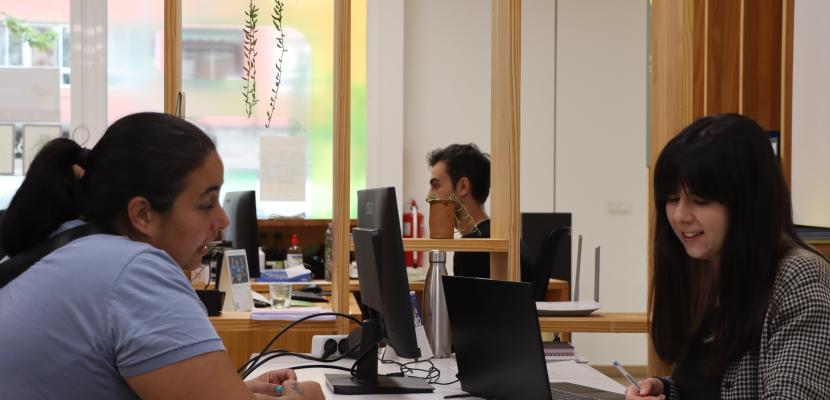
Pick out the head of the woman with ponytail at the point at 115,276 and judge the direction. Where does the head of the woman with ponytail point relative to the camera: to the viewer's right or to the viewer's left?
to the viewer's right

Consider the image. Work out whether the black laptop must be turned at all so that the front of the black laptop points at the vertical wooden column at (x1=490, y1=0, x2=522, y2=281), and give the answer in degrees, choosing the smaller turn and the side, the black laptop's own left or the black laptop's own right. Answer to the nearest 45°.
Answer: approximately 45° to the black laptop's own left

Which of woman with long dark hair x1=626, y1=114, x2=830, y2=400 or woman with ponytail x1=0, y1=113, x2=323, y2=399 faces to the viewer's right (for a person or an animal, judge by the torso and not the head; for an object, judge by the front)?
the woman with ponytail

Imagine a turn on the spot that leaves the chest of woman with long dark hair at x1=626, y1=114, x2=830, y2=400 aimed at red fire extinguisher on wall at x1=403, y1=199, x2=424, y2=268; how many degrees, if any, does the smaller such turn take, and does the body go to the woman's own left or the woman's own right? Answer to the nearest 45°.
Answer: approximately 90° to the woman's own right

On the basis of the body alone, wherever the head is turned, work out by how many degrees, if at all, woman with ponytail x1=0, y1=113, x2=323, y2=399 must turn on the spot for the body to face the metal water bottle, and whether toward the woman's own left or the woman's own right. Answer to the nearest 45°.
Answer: approximately 45° to the woman's own left

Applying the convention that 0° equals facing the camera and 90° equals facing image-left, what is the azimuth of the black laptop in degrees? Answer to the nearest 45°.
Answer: approximately 225°

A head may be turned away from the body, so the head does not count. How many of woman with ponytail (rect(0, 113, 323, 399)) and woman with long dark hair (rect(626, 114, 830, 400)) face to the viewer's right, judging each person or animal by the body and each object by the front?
1

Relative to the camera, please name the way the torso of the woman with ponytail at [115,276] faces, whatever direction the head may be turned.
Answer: to the viewer's right

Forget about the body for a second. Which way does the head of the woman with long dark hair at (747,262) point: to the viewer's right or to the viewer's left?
to the viewer's left

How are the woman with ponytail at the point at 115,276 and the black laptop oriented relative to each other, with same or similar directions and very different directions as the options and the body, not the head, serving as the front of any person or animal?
same or similar directions

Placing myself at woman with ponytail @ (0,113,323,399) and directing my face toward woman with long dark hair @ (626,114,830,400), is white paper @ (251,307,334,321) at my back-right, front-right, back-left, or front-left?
front-left

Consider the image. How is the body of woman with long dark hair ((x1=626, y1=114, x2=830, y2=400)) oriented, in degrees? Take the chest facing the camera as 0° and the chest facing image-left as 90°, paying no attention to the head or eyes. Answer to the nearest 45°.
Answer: approximately 45°

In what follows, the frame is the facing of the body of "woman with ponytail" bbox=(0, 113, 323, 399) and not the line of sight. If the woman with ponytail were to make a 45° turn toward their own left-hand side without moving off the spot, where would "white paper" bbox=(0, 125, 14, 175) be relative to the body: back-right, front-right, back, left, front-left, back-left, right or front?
front-left
